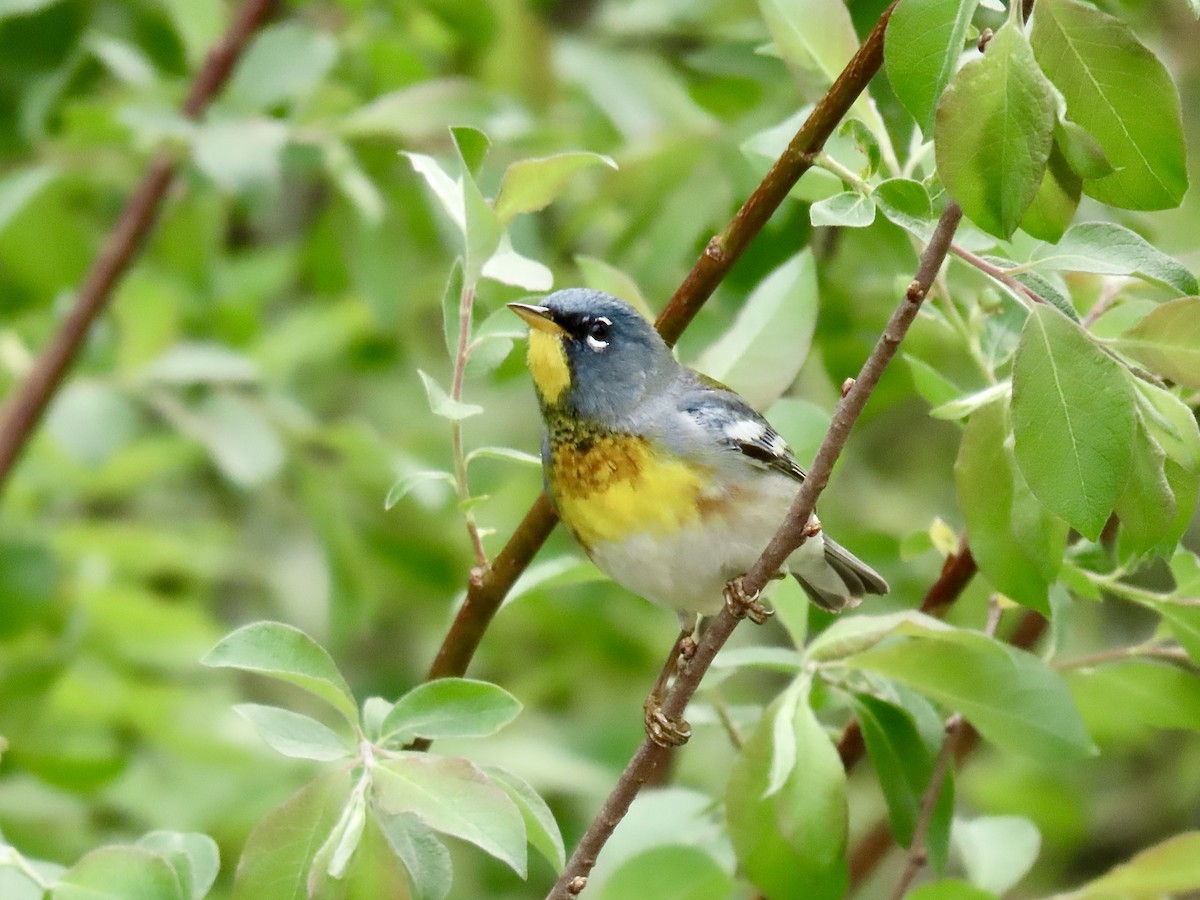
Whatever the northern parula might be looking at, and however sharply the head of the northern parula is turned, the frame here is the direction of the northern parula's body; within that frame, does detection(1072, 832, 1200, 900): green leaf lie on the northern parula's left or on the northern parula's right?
on the northern parula's left

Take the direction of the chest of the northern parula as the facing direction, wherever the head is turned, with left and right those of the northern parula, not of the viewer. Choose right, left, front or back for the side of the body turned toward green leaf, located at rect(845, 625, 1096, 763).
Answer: left

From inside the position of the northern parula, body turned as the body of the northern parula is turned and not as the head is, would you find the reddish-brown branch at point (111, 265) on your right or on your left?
on your right

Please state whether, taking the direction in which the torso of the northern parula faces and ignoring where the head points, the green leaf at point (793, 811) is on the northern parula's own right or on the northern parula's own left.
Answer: on the northern parula's own left

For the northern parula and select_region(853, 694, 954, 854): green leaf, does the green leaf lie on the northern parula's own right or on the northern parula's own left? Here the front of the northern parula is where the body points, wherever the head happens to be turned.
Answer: on the northern parula's own left

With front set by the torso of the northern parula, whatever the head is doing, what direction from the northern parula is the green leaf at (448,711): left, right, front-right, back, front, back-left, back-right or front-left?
front-right

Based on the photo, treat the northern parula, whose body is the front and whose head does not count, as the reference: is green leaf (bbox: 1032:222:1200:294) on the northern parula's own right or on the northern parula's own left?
on the northern parula's own left

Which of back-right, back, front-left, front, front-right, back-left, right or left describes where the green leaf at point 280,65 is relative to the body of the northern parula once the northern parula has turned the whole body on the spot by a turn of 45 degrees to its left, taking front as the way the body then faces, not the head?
back-right

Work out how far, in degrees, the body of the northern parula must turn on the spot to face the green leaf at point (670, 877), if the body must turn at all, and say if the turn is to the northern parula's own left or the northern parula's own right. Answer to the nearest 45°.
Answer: approximately 45° to the northern parula's own left

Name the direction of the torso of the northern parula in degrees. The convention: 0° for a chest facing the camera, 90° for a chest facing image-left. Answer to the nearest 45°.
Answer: approximately 45°
